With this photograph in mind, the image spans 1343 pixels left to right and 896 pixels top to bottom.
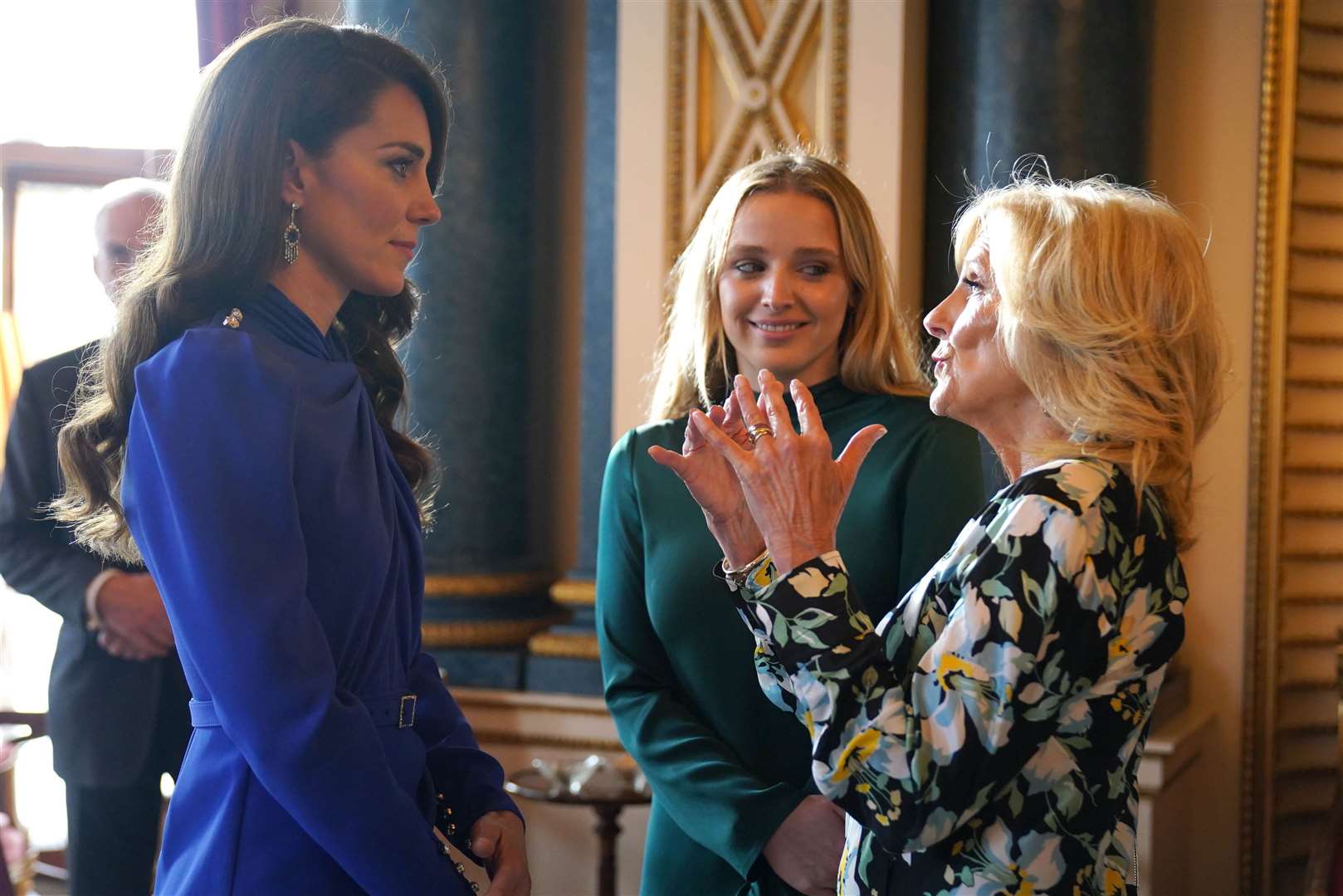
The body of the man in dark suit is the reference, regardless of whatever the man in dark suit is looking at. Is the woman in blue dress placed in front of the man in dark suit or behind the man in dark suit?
in front

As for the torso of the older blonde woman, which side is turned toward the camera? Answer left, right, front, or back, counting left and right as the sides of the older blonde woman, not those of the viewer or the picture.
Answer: left

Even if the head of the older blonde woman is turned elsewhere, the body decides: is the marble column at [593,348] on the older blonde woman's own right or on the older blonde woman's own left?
on the older blonde woman's own right

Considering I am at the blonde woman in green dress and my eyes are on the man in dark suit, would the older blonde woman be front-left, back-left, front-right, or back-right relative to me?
back-left

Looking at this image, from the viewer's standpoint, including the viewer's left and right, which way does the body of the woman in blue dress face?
facing to the right of the viewer

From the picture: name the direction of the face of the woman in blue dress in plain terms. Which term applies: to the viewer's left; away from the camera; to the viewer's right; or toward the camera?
to the viewer's right

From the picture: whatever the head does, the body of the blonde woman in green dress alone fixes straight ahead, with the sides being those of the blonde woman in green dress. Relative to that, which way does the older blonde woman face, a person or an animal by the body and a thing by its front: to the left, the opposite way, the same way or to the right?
to the right

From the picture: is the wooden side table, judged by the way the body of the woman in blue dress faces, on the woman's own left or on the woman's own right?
on the woman's own left

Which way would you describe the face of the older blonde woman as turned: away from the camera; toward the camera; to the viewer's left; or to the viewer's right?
to the viewer's left

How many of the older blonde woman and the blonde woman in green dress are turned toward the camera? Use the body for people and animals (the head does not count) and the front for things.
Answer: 1

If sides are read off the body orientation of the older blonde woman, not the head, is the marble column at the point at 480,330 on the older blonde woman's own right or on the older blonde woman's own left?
on the older blonde woman's own right

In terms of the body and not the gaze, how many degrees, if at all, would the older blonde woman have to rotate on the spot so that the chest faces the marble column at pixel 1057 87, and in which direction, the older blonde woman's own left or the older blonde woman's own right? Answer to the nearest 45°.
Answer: approximately 90° to the older blonde woman's own right
